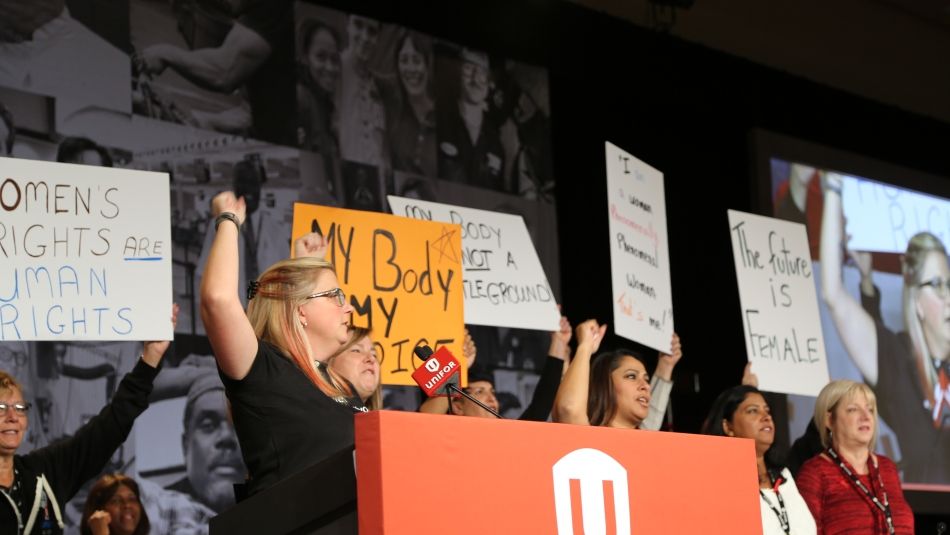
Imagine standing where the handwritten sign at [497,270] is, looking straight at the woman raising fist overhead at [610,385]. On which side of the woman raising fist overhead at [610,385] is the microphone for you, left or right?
right

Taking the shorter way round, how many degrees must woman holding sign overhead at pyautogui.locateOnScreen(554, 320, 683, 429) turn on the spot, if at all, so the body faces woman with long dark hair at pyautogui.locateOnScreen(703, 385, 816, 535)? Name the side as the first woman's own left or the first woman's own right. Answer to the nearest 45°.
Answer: approximately 90° to the first woman's own left

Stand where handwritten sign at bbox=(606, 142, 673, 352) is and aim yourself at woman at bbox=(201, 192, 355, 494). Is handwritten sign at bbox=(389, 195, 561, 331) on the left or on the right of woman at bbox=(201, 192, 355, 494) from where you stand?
right

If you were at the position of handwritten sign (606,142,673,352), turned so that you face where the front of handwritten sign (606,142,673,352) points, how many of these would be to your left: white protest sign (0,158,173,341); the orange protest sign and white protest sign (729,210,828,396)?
1

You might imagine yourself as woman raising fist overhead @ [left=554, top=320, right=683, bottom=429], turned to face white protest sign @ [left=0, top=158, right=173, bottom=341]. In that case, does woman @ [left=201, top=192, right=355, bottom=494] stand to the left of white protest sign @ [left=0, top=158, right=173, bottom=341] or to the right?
left

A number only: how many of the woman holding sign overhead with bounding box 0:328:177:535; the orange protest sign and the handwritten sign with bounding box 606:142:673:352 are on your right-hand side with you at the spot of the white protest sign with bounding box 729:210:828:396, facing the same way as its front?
3

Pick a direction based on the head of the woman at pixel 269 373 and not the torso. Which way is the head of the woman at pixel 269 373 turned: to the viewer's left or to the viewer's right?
to the viewer's right

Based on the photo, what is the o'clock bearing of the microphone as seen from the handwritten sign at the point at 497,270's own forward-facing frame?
The microphone is roughly at 12 o'clock from the handwritten sign.
